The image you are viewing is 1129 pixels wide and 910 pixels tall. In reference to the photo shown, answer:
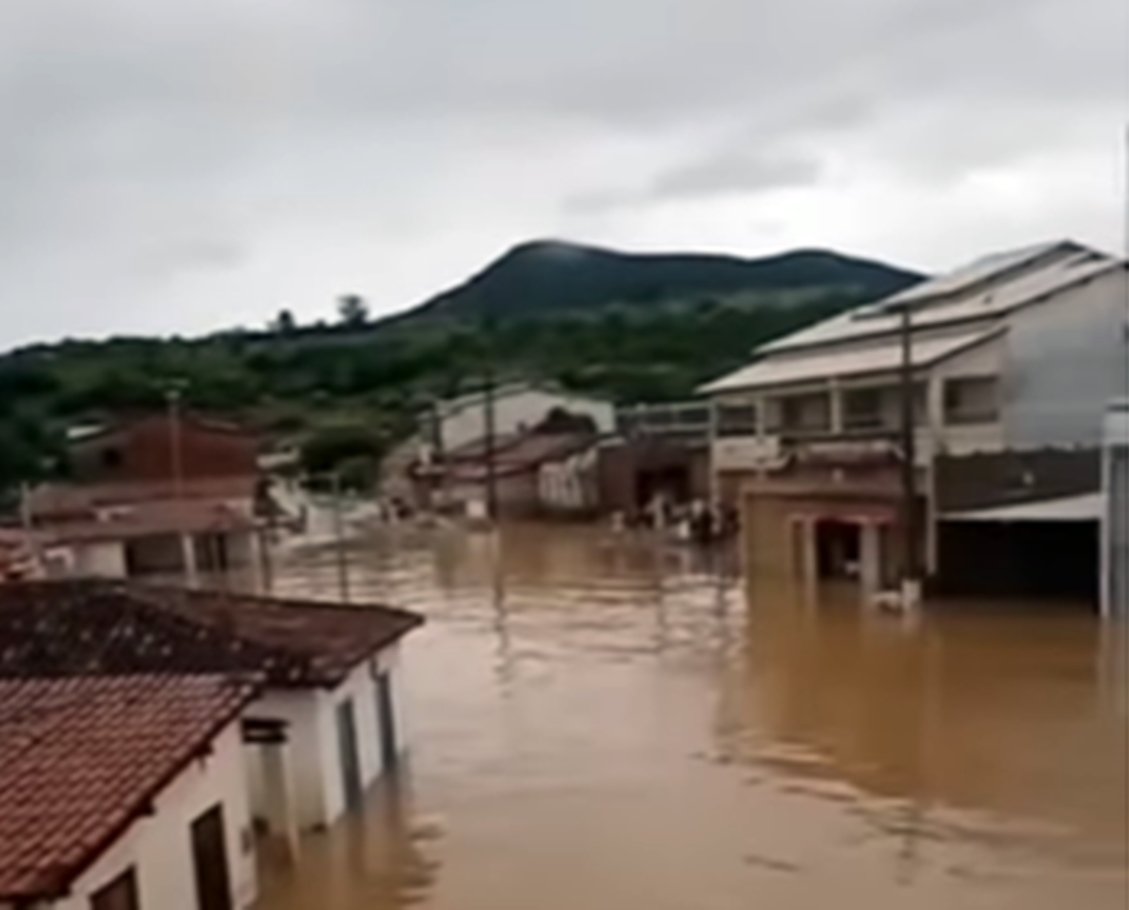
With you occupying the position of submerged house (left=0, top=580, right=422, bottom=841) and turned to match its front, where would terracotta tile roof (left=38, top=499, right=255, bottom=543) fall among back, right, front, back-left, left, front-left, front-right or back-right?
back-left

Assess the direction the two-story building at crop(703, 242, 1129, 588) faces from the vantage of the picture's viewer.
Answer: facing the viewer and to the left of the viewer

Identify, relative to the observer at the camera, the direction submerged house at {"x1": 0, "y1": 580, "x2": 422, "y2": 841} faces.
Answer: facing the viewer and to the right of the viewer

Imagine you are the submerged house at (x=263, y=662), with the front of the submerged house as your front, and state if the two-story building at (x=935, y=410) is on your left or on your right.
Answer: on your left

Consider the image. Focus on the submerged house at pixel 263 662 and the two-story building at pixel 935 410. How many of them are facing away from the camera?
0

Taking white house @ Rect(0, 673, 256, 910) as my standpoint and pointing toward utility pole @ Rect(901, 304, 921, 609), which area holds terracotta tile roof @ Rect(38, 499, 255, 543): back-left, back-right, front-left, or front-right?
front-left

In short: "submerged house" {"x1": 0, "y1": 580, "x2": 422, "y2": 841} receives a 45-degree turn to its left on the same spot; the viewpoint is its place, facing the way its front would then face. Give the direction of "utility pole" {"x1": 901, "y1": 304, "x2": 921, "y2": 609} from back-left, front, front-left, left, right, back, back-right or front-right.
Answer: front-left

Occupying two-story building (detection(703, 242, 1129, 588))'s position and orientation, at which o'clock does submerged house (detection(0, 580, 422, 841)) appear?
The submerged house is roughly at 11 o'clock from the two-story building.
